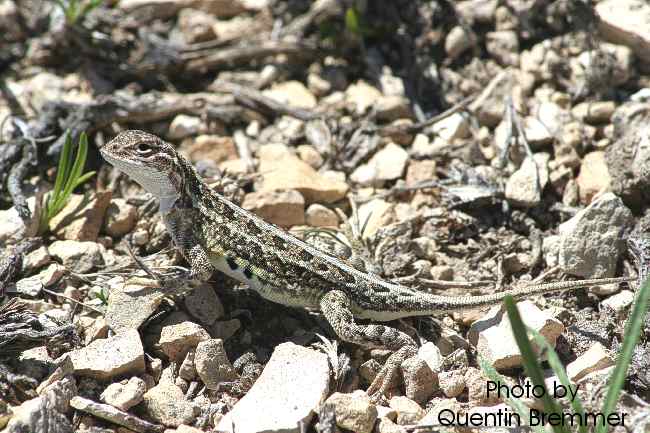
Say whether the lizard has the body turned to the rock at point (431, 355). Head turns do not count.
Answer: no

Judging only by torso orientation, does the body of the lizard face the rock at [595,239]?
no

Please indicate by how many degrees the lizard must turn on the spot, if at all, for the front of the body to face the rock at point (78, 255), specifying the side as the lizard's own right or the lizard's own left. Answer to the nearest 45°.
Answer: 0° — it already faces it

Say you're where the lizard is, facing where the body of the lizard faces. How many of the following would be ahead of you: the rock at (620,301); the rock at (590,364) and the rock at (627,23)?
0

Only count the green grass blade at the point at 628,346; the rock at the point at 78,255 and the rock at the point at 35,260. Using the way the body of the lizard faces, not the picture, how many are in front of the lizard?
2

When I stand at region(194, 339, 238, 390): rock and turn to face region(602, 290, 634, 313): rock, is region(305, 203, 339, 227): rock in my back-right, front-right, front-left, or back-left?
front-left

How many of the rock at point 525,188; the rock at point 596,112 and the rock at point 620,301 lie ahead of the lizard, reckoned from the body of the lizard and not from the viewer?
0

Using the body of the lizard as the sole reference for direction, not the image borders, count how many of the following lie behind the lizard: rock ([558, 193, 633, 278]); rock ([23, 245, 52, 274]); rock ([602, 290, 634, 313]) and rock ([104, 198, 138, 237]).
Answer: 2

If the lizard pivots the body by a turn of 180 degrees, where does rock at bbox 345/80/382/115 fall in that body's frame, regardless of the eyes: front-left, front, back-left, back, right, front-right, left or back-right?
left

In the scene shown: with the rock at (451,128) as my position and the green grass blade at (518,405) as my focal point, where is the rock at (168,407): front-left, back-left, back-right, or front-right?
front-right

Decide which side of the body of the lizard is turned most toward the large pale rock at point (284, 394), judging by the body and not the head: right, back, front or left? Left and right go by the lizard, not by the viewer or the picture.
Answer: left

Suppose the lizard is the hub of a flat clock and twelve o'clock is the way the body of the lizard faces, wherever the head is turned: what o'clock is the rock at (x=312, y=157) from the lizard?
The rock is roughly at 3 o'clock from the lizard.

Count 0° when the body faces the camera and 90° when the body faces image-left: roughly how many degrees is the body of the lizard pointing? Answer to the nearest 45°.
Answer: approximately 90°

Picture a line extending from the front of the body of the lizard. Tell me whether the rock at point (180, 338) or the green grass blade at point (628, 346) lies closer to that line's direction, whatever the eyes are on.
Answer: the rock

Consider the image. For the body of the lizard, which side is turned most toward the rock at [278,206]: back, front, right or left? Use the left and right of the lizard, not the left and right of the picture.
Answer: right

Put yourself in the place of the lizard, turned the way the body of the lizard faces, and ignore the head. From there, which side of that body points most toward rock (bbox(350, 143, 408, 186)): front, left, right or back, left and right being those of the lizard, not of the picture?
right

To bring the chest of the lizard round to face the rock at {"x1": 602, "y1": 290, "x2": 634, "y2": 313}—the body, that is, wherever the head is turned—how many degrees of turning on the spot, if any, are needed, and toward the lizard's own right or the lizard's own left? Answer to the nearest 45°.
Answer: approximately 180°

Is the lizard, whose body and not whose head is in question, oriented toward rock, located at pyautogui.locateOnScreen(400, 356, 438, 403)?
no
